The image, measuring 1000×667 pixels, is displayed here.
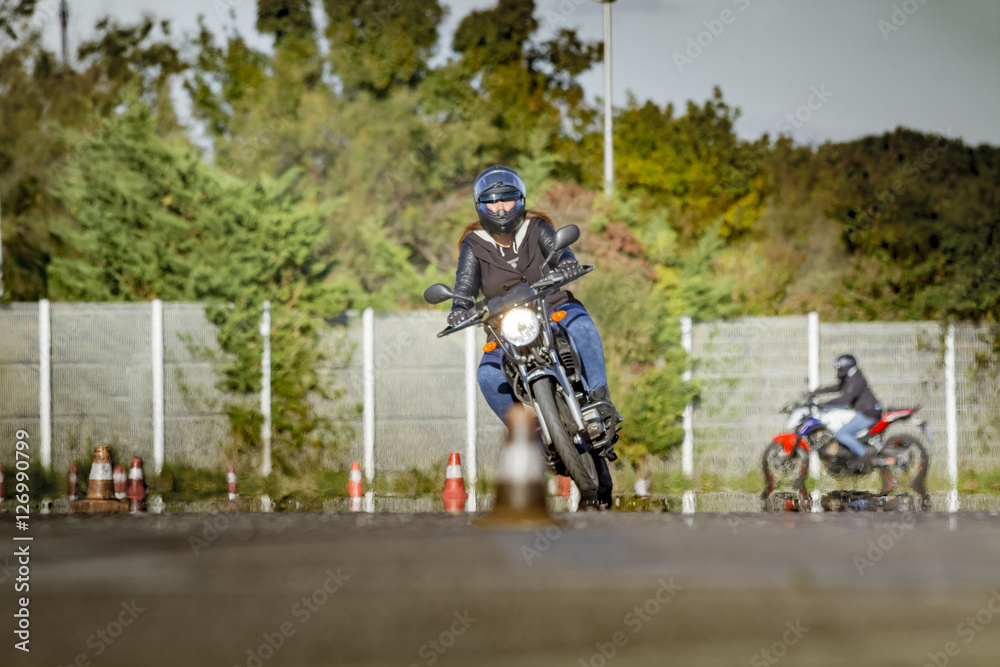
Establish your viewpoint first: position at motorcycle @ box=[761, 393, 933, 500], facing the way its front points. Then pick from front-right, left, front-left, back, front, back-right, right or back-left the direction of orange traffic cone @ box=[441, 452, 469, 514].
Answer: front-left

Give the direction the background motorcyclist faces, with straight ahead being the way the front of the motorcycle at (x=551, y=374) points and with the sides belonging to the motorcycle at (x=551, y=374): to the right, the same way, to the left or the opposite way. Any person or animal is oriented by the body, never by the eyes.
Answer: to the right

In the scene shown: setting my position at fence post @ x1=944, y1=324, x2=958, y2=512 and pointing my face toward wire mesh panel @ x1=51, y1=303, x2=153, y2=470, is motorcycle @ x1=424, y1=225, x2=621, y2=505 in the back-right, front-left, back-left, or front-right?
front-left

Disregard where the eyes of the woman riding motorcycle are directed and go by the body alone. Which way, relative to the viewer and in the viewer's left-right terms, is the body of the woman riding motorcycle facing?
facing the viewer

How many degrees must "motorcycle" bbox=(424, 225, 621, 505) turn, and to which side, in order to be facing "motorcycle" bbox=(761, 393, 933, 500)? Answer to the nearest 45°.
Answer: approximately 135° to its left

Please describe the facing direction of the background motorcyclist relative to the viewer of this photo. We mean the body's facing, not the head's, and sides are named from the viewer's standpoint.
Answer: facing to the left of the viewer

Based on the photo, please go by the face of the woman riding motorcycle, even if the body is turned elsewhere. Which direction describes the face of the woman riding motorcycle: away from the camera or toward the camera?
toward the camera

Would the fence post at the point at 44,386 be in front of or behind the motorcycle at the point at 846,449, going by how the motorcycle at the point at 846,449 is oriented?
in front

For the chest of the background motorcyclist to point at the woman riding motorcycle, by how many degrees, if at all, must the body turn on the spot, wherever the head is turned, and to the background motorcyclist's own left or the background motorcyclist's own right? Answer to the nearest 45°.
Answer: approximately 90° to the background motorcyclist's own left

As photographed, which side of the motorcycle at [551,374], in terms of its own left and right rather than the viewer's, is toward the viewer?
front

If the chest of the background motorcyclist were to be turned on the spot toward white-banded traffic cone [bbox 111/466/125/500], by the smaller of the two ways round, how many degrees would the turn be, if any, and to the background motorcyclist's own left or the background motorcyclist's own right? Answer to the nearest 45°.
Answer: approximately 45° to the background motorcyclist's own left

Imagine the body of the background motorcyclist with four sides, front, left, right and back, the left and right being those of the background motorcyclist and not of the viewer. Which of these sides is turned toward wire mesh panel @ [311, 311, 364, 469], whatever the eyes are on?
front

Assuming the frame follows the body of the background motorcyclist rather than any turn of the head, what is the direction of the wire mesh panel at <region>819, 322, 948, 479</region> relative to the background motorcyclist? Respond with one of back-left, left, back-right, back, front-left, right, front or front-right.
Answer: right

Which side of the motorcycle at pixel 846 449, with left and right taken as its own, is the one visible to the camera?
left
